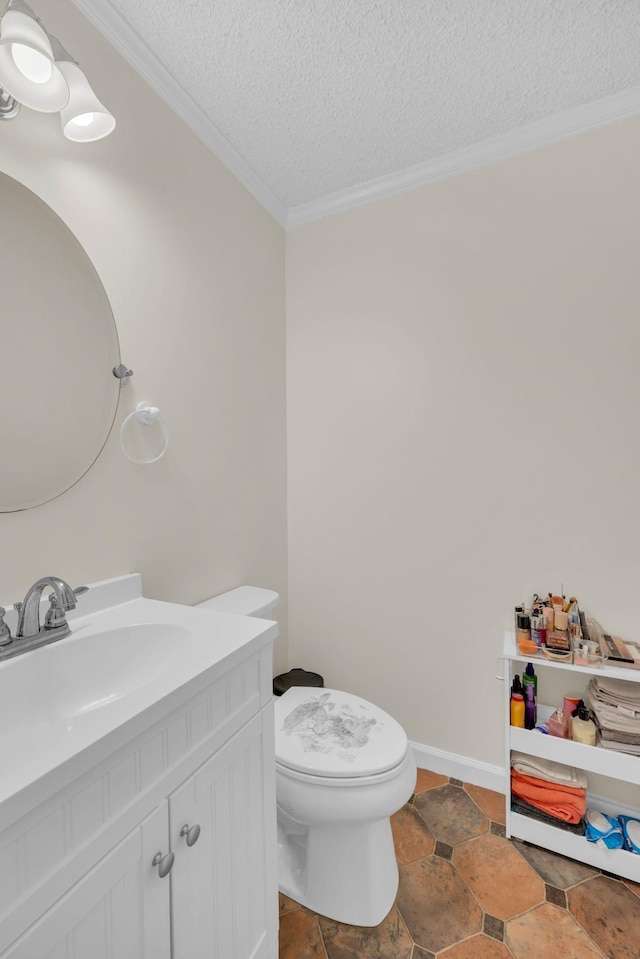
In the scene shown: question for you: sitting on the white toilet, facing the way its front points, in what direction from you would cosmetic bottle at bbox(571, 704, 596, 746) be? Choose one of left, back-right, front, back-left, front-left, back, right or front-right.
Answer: front-left

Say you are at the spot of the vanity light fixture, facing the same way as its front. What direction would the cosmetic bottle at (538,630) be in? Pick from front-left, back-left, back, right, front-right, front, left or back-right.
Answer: front-left

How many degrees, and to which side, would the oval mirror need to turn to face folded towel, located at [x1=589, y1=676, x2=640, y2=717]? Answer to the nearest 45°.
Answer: approximately 45° to its left

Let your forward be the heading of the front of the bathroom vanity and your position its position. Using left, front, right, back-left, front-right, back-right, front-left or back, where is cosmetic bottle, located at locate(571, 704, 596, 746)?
front-left

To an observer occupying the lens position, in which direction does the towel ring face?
facing the viewer and to the right of the viewer

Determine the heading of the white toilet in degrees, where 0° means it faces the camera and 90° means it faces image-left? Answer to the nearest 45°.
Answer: approximately 315°

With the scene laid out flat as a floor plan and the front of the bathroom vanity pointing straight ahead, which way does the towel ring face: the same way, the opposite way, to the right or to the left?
the same way

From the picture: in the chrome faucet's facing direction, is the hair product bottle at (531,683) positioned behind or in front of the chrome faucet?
in front

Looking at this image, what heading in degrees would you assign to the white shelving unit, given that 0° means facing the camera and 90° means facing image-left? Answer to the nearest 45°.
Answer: approximately 45°

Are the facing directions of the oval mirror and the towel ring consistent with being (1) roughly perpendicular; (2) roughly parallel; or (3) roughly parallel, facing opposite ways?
roughly parallel

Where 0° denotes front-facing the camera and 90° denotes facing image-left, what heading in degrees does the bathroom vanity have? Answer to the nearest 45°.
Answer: approximately 315°

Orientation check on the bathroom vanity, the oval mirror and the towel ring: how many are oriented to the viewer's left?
0

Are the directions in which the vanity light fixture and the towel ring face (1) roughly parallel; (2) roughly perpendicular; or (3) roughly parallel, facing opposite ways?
roughly parallel
